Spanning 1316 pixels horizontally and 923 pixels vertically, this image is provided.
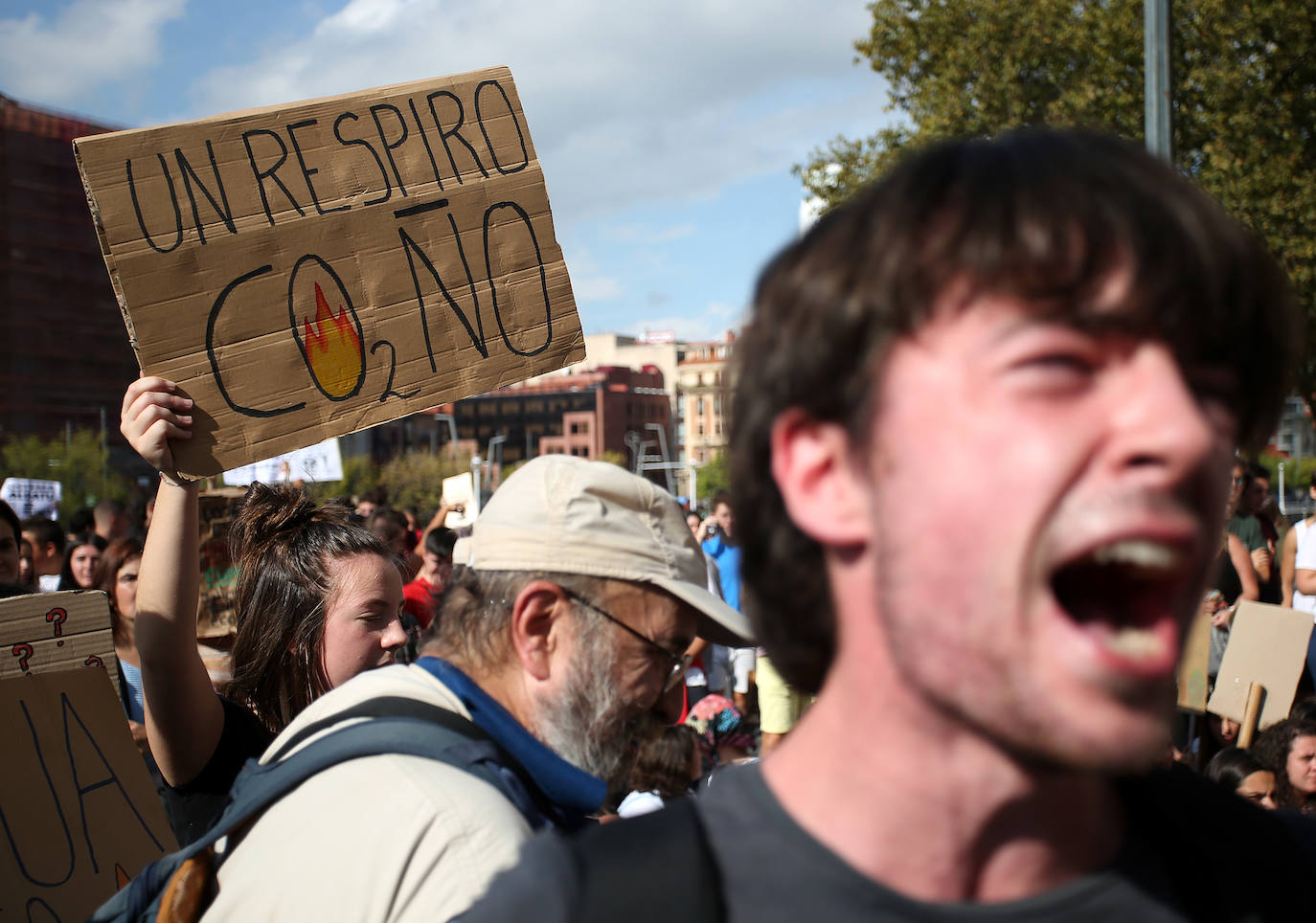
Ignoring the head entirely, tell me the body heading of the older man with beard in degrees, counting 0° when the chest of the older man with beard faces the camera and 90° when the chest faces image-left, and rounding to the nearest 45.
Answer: approximately 270°

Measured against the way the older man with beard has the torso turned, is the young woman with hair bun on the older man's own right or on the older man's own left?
on the older man's own left

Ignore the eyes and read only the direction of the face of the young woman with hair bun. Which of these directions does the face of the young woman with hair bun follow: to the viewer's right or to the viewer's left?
to the viewer's right

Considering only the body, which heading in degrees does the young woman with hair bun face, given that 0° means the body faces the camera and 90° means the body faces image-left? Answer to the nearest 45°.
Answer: approximately 270°

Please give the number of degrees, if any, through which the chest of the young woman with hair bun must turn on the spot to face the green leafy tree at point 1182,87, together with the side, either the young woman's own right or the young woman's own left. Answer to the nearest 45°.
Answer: approximately 45° to the young woman's own left

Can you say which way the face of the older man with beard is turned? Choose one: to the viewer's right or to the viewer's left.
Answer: to the viewer's right

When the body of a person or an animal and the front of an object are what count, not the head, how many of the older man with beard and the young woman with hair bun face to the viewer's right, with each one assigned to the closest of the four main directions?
2

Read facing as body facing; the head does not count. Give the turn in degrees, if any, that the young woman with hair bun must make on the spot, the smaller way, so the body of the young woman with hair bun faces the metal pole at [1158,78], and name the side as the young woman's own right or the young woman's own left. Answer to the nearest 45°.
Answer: approximately 45° to the young woman's own left

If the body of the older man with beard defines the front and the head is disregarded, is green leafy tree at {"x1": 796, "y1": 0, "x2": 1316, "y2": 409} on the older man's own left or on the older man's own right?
on the older man's own left

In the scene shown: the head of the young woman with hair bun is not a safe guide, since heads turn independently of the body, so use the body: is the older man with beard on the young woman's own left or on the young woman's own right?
on the young woman's own right
